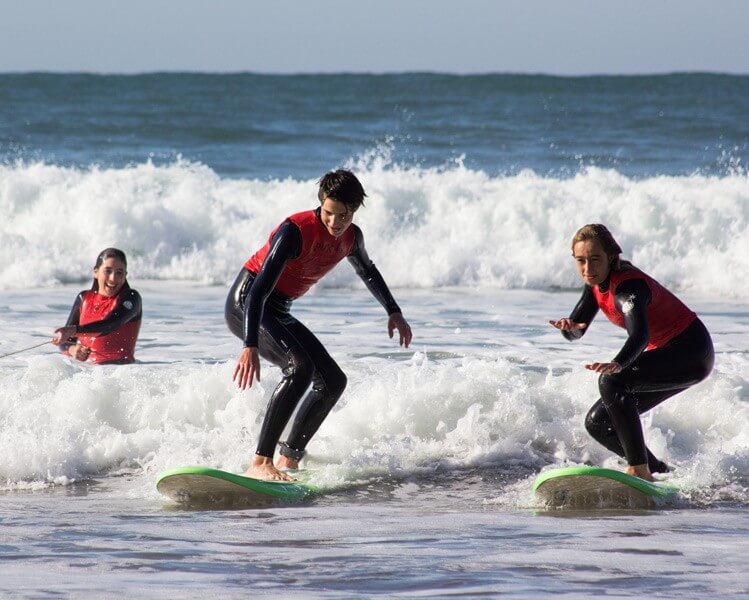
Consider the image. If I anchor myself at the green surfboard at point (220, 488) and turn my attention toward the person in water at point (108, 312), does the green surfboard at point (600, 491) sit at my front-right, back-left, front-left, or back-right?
back-right

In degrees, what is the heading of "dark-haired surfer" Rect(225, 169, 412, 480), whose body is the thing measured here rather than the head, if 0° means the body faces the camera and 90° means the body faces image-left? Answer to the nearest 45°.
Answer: approximately 315°

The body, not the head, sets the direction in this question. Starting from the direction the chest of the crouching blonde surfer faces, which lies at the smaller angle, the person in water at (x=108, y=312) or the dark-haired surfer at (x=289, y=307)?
the dark-haired surfer

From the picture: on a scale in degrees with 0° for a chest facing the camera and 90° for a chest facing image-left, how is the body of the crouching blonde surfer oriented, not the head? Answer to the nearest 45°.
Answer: approximately 45°

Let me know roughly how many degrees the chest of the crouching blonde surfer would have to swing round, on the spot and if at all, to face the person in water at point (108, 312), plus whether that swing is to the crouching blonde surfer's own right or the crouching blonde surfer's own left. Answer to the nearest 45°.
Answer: approximately 90° to the crouching blonde surfer's own right

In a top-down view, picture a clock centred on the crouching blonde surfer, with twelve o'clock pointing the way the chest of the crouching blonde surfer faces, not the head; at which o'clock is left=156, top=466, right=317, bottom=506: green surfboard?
The green surfboard is roughly at 1 o'clock from the crouching blonde surfer.

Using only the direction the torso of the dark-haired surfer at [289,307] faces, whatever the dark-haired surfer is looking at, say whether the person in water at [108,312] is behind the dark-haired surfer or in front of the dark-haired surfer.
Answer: behind
